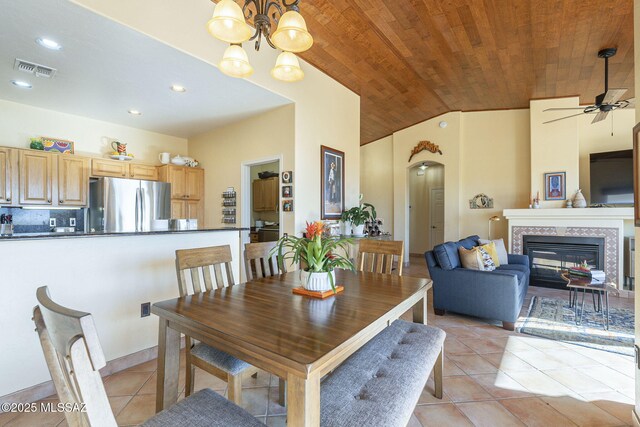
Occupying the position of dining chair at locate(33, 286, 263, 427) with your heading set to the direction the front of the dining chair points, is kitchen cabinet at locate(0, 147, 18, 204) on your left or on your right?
on your left

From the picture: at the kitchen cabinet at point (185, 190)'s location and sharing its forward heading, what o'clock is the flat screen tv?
The flat screen tv is roughly at 10 o'clock from the kitchen cabinet.

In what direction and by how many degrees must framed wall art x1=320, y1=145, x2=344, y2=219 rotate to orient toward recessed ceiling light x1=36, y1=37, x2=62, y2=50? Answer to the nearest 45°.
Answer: approximately 90° to its right

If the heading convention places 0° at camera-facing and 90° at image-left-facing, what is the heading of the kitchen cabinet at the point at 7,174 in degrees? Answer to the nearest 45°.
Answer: approximately 0°

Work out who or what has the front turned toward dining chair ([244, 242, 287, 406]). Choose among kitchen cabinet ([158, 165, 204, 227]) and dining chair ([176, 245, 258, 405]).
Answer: the kitchen cabinet

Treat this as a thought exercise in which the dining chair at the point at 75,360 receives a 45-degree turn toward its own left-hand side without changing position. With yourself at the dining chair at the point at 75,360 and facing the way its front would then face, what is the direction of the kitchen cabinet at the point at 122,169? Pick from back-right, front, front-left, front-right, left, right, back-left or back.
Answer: front

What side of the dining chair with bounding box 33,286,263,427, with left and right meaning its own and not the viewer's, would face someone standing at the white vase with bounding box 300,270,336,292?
front

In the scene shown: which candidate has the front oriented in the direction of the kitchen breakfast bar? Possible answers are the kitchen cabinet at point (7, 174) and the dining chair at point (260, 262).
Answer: the kitchen cabinet

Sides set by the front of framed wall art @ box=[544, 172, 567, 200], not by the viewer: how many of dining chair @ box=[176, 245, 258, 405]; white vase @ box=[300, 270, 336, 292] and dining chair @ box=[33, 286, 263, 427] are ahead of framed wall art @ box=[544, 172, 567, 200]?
3

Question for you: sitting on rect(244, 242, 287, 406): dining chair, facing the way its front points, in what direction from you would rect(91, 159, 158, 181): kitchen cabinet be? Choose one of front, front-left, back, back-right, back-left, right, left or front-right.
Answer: back

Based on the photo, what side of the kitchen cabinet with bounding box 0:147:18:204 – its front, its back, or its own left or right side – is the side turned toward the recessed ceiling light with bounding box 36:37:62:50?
front

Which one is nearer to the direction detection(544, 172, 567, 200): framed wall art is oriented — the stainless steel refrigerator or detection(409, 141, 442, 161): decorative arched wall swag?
the stainless steel refrigerator

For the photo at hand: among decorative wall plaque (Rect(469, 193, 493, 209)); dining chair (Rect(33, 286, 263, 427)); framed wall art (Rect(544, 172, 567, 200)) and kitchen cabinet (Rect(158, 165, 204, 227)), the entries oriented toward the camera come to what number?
3

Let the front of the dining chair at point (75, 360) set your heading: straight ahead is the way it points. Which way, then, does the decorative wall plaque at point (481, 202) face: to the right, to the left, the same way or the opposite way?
the opposite way

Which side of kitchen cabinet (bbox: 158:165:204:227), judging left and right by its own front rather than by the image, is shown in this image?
front

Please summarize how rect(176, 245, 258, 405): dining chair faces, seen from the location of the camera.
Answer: facing the viewer and to the right of the viewer

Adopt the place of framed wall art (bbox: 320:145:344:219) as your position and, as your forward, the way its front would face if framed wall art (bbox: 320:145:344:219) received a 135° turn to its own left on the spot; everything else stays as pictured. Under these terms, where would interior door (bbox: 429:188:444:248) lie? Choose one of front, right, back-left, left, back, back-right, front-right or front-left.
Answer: front-right

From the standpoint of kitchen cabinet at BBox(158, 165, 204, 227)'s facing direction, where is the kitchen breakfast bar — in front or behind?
in front
